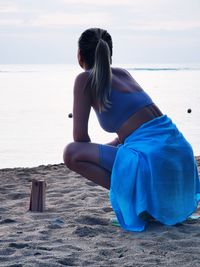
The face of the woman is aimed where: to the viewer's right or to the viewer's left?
to the viewer's left

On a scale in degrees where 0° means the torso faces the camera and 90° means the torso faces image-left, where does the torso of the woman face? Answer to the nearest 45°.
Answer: approximately 135°
